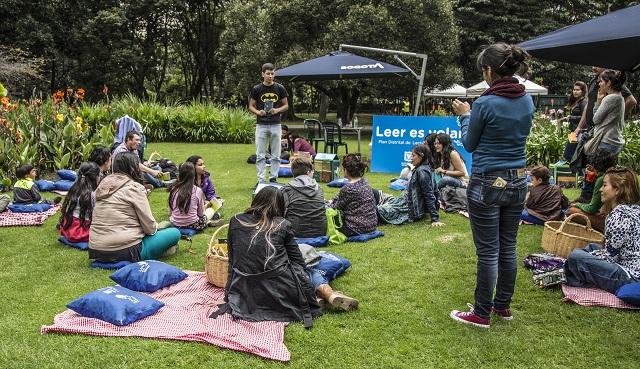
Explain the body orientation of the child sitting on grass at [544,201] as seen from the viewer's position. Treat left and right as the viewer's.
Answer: facing away from the viewer and to the left of the viewer

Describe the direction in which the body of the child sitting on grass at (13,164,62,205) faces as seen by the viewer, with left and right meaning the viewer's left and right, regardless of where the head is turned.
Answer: facing to the right of the viewer

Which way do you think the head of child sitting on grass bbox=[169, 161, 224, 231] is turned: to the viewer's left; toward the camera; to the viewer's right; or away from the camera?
away from the camera

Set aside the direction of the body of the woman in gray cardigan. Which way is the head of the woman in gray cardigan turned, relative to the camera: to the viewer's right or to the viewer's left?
to the viewer's left

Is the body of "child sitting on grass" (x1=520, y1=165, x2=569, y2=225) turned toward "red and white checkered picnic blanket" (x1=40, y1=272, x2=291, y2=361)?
no

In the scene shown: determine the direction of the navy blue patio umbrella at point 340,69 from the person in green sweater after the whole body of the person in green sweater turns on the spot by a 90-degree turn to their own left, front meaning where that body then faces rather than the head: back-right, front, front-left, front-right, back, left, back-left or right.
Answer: back-right

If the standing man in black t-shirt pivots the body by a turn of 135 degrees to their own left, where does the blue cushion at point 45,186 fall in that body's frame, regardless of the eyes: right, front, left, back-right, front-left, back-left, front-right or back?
back-left

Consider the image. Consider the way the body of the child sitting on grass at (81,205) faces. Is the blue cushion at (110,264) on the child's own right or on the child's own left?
on the child's own right

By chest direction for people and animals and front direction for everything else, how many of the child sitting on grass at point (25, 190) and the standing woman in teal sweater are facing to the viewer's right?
1

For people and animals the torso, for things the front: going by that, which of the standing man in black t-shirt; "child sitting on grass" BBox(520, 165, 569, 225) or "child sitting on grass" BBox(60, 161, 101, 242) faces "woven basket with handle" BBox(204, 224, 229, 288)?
the standing man in black t-shirt

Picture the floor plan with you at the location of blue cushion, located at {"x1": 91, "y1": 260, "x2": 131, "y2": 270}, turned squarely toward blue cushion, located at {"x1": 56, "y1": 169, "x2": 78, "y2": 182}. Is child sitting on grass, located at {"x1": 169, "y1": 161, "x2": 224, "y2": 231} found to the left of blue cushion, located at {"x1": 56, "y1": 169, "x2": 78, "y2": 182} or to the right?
right

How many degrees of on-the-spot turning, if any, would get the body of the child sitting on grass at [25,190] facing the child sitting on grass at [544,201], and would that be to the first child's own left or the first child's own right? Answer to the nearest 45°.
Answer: approximately 45° to the first child's own right

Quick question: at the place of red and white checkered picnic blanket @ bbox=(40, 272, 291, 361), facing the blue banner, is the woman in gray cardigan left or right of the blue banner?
right

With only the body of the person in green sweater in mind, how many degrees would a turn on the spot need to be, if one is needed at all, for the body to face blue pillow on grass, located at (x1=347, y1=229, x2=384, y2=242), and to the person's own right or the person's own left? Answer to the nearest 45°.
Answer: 0° — they already face it

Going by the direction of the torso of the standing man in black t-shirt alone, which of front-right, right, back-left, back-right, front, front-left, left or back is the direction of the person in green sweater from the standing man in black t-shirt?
front-left

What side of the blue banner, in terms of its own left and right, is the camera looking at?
front

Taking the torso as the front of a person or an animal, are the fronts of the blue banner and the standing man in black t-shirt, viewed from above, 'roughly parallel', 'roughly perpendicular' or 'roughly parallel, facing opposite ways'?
roughly parallel
